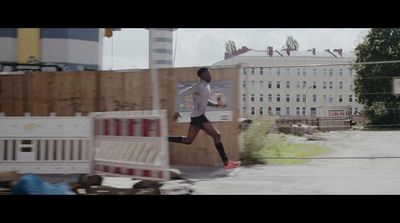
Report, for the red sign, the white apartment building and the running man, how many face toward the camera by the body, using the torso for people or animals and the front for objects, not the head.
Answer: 2

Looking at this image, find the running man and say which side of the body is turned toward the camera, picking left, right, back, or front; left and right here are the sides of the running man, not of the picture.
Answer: right

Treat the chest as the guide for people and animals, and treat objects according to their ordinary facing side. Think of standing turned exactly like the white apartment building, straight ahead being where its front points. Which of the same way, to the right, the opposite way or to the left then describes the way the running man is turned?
to the left

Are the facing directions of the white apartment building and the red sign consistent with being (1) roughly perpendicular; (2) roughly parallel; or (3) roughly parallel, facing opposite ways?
roughly parallel

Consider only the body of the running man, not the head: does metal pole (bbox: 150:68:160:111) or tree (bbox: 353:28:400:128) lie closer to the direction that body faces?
the tree

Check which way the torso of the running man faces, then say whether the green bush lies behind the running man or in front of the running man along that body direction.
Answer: in front

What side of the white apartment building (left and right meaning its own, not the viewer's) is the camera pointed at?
front

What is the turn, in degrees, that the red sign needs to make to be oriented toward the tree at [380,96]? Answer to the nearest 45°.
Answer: approximately 45° to its left

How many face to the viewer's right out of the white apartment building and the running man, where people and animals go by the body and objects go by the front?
1

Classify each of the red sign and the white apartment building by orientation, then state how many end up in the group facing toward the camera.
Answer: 2
